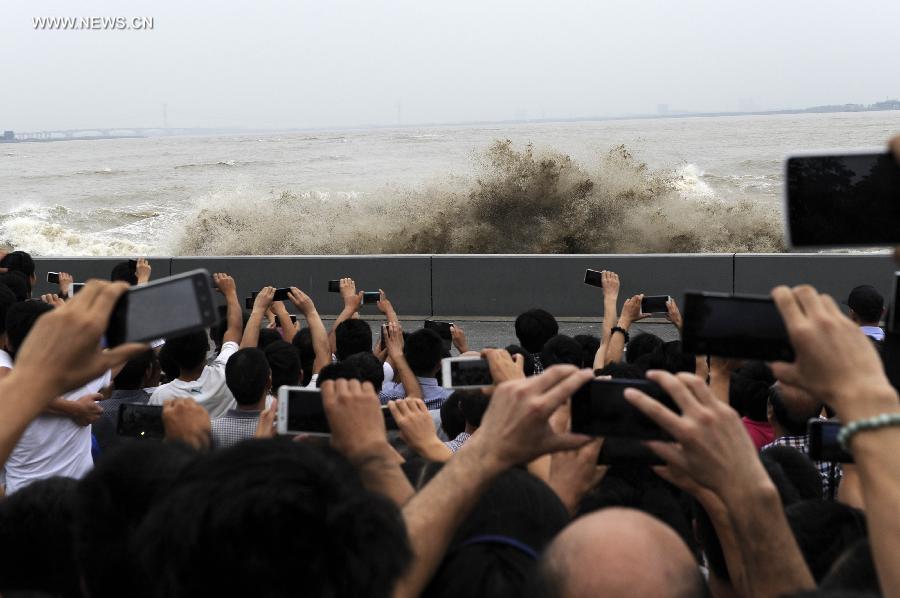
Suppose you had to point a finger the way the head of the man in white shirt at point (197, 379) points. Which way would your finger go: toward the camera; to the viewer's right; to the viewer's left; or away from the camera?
away from the camera

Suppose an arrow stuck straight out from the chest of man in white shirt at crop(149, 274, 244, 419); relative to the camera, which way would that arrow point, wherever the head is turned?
away from the camera
